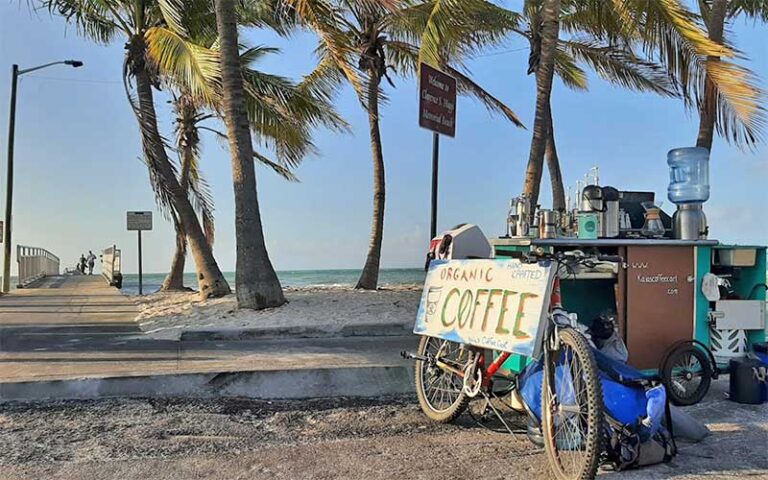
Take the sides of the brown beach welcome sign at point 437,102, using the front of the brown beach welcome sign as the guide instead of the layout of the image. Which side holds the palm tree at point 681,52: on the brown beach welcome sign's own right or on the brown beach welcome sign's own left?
on the brown beach welcome sign's own left

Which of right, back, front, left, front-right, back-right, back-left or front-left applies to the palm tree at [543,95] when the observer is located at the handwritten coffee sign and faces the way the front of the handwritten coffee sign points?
back-right

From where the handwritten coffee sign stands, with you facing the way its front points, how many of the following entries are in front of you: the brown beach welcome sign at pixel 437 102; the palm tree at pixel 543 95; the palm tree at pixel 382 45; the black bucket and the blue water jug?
0

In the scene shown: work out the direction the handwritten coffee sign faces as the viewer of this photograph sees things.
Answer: facing the viewer and to the left of the viewer

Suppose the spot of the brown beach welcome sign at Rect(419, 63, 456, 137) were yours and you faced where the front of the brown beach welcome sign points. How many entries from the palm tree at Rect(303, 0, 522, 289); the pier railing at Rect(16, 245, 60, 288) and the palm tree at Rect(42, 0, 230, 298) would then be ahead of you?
0

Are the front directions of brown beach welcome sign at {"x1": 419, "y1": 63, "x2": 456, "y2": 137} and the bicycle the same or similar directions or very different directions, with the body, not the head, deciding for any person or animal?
same or similar directions

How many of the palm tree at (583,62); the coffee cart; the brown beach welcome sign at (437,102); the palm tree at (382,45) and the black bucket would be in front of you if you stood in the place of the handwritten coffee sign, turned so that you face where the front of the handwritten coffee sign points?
0

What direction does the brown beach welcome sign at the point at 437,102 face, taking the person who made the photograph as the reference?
facing the viewer and to the right of the viewer

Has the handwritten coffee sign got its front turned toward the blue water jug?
no

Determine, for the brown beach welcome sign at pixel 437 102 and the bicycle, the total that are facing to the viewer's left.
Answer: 0

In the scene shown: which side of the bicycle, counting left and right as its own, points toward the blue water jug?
left

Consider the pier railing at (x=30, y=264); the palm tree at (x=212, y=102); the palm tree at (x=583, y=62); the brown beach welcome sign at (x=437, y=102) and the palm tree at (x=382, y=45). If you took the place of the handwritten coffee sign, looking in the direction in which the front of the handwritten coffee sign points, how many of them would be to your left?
0

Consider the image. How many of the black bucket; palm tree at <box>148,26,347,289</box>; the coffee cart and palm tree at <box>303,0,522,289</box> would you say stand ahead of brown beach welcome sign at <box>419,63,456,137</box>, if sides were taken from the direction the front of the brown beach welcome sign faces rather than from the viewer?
2
